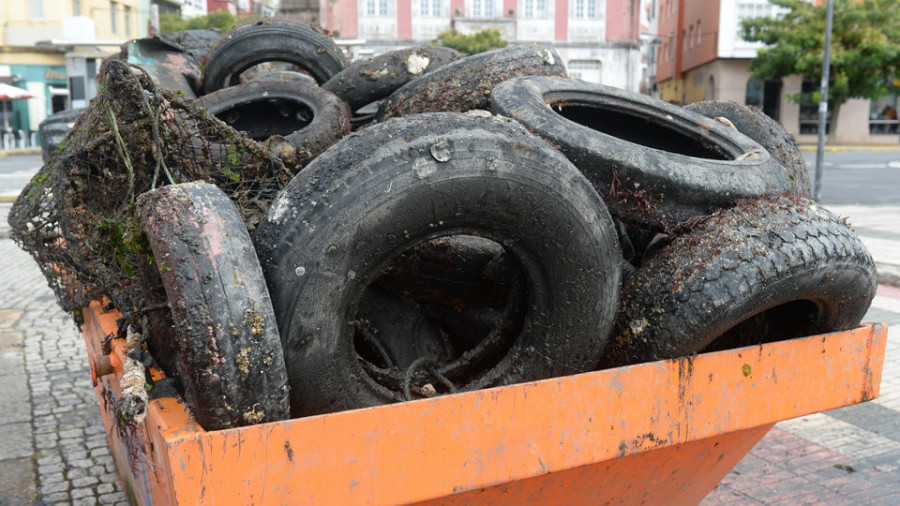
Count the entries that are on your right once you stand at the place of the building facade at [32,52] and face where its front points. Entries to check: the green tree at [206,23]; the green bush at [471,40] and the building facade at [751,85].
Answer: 0

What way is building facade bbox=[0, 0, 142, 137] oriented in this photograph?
toward the camera

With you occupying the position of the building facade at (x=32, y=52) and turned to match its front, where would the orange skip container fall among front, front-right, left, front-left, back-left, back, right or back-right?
front

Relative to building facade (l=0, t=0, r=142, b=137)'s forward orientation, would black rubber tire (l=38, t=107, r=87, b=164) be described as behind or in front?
in front

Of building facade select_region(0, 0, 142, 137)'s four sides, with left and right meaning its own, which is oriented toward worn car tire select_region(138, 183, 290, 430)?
front

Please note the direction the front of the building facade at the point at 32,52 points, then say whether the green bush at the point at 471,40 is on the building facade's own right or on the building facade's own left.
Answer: on the building facade's own left

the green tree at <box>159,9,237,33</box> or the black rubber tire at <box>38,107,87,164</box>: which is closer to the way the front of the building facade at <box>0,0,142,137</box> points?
the black rubber tire

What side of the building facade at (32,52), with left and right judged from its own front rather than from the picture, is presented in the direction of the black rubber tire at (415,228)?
front

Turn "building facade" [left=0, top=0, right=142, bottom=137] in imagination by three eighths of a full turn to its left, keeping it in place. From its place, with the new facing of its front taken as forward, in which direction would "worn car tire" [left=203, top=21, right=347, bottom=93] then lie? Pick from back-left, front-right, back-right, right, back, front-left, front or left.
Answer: back-right

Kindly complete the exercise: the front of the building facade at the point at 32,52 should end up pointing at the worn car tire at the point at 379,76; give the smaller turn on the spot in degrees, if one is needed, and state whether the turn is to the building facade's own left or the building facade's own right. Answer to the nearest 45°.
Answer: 0° — it already faces it

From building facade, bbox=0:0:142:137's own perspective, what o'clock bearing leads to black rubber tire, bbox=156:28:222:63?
The black rubber tire is roughly at 12 o'clock from the building facade.

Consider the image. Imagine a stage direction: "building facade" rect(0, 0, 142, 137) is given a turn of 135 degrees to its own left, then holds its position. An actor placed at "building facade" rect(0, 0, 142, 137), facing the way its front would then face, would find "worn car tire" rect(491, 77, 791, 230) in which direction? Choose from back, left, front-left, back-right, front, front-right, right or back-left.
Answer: back-right
